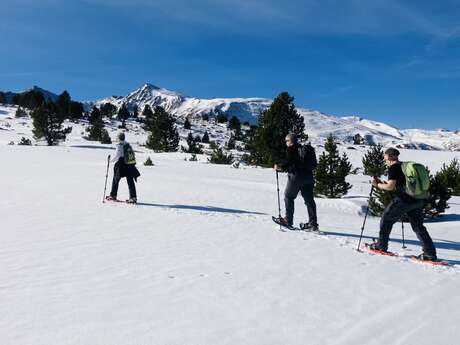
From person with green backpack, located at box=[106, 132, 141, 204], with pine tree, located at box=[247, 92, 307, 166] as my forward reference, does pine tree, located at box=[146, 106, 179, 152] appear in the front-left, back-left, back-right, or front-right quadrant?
front-left

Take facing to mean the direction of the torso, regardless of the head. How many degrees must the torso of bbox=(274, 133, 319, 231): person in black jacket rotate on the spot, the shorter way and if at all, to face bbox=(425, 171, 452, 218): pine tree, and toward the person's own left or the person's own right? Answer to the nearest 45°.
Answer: approximately 135° to the person's own right

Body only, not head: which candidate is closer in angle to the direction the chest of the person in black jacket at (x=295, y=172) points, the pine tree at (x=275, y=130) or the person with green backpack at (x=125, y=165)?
the person with green backpack

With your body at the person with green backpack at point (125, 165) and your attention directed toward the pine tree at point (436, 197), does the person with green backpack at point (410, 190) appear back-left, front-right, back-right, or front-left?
front-right

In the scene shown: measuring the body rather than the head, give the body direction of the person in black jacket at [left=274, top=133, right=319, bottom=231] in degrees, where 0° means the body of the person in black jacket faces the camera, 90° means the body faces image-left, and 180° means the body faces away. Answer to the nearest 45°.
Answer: approximately 90°
